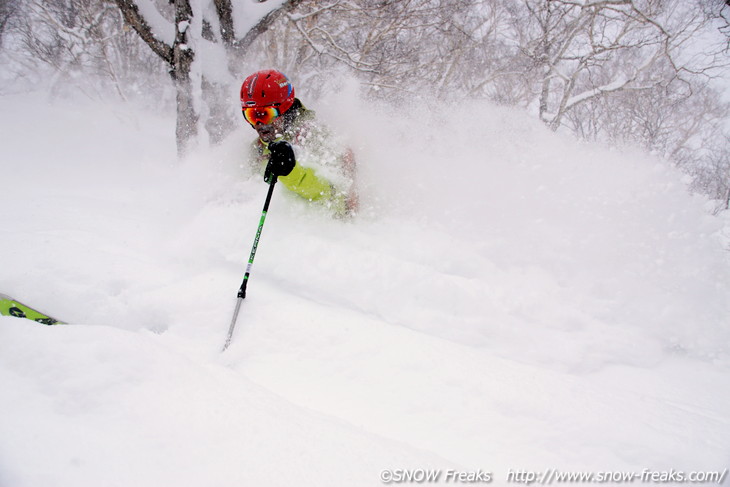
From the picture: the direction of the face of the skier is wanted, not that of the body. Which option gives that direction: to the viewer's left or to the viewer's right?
to the viewer's left

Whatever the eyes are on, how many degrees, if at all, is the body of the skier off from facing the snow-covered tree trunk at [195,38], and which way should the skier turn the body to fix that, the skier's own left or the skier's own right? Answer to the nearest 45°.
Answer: approximately 90° to the skier's own right

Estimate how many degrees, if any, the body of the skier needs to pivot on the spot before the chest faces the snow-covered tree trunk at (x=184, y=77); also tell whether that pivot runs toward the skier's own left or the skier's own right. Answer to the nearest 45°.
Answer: approximately 90° to the skier's own right

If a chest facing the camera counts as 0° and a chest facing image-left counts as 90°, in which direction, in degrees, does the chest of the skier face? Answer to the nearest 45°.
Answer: approximately 45°
